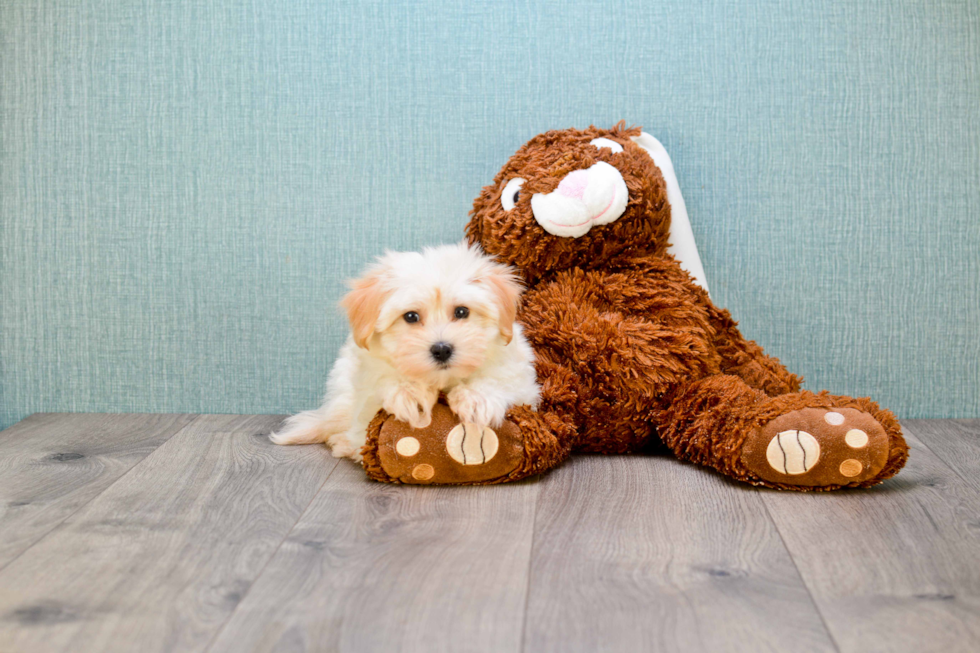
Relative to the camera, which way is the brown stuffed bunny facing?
toward the camera

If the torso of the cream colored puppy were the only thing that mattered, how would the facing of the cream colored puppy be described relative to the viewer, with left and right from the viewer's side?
facing the viewer and to the right of the viewer
